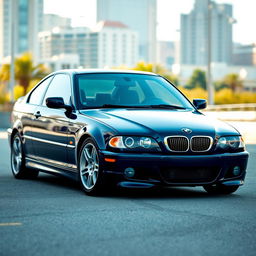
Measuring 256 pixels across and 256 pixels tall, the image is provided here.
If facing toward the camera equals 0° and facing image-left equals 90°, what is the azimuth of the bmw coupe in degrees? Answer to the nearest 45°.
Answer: approximately 315°
